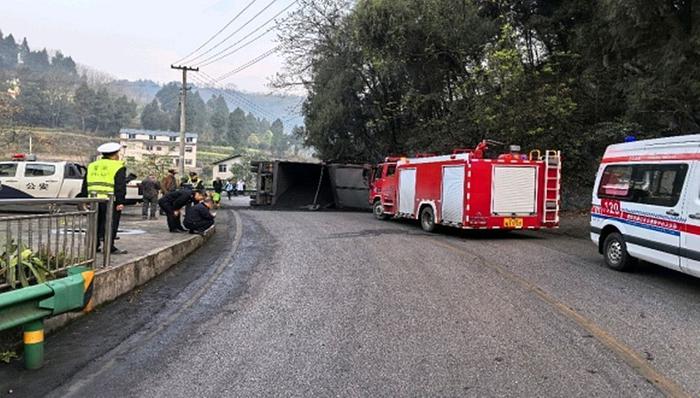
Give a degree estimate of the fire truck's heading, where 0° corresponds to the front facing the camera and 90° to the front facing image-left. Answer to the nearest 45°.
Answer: approximately 135°

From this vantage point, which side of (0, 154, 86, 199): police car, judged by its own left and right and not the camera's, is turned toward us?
left

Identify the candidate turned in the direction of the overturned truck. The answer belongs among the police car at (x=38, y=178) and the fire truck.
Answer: the fire truck

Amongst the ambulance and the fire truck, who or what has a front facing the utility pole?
the fire truck
